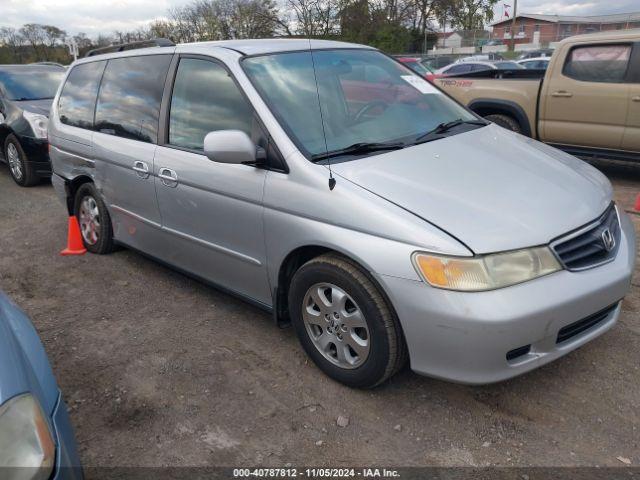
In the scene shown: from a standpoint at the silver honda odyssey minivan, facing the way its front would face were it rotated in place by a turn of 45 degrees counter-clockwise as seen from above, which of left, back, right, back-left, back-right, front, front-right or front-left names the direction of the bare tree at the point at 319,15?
left

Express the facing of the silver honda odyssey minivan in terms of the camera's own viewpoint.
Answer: facing the viewer and to the right of the viewer

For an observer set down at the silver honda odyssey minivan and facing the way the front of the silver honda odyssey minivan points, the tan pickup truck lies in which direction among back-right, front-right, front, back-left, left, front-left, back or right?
left

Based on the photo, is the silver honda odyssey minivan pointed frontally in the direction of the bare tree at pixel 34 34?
no

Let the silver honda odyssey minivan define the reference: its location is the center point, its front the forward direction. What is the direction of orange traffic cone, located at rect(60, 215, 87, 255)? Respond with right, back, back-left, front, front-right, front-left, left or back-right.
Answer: back

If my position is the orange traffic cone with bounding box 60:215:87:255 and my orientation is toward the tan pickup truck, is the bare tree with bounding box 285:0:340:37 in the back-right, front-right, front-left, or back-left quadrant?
front-left
